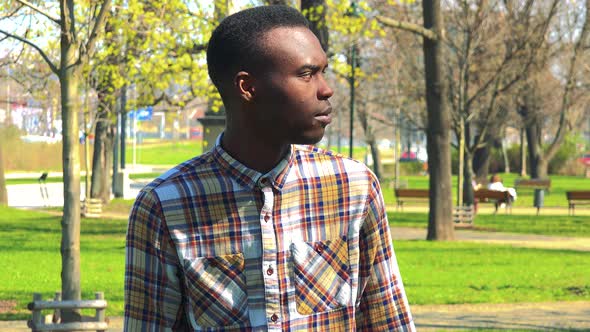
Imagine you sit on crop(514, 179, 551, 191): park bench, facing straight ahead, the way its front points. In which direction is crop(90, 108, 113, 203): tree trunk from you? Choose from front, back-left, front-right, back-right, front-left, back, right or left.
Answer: front-right

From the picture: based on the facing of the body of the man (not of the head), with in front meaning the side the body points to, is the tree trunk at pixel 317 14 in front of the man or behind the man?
behind

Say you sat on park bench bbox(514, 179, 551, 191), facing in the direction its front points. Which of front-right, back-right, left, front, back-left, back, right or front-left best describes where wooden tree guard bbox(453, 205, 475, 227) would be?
front

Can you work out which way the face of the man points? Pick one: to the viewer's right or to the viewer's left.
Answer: to the viewer's right

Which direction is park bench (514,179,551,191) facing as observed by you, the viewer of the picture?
facing the viewer

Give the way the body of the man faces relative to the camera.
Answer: toward the camera

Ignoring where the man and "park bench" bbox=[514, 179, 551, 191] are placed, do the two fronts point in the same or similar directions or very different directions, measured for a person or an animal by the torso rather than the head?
same or similar directions

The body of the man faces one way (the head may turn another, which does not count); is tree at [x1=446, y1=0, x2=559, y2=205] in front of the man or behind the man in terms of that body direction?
behind

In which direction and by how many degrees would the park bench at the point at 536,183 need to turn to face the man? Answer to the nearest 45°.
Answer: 0° — it already faces them

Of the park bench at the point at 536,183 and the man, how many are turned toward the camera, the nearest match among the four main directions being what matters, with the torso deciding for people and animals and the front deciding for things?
2

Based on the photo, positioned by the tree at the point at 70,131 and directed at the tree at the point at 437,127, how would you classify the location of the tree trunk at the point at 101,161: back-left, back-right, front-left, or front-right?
front-left

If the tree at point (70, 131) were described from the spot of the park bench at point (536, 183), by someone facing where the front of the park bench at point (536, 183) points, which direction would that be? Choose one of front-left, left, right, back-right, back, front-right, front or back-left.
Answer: front
